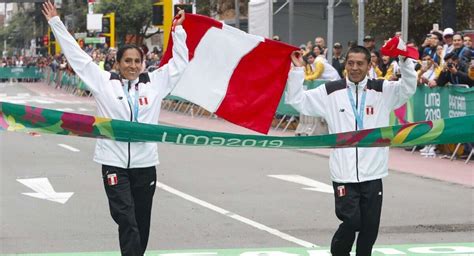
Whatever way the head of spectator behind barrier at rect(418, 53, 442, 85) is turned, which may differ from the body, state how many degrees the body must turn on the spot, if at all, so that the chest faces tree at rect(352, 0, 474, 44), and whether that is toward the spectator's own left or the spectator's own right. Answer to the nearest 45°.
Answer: approximately 135° to the spectator's own right

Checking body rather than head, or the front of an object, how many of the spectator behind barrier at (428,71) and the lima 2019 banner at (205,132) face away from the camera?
0

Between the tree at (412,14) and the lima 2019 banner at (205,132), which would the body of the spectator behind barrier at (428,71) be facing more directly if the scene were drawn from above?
the lima 2019 banner

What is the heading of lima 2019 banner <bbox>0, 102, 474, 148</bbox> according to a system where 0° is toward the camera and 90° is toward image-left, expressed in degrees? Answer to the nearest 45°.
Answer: approximately 0°

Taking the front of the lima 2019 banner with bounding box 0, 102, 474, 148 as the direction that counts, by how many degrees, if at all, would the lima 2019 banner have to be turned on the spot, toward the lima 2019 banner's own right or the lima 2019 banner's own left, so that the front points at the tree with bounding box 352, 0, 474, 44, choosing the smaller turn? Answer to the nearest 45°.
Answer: approximately 180°

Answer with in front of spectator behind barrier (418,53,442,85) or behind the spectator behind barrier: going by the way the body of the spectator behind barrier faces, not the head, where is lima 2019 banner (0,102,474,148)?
in front

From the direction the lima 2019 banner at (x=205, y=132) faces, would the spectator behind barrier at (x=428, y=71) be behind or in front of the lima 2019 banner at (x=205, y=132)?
behind

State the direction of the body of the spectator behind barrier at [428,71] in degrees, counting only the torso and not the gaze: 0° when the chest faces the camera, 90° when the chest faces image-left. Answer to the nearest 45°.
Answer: approximately 45°
